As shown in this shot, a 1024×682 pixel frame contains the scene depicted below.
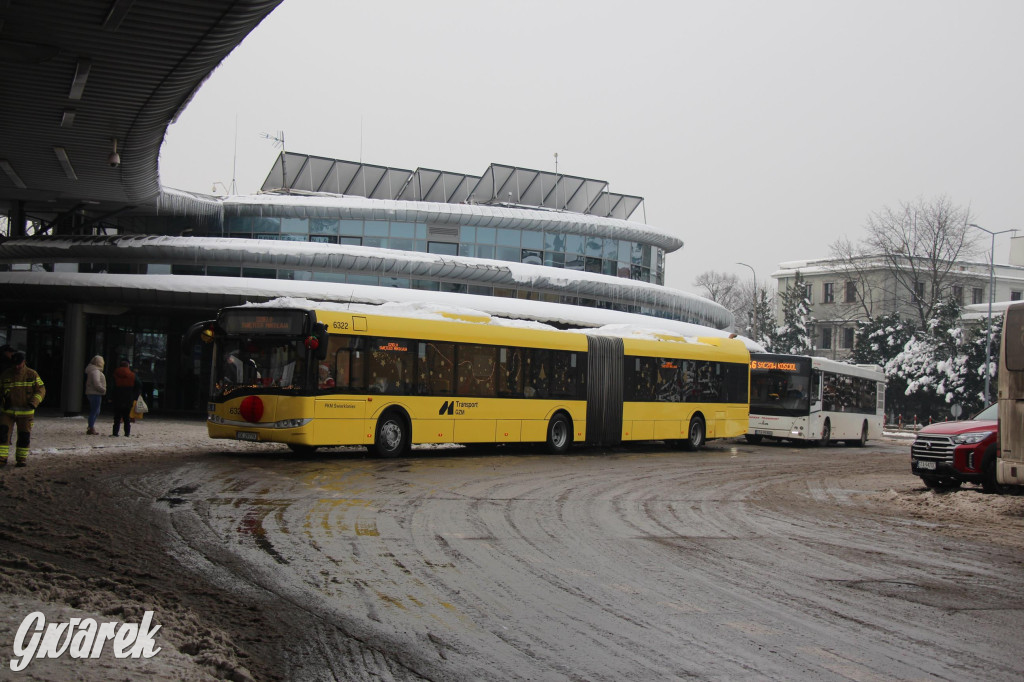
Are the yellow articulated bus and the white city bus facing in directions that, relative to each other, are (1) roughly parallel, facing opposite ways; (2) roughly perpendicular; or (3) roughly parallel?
roughly parallel

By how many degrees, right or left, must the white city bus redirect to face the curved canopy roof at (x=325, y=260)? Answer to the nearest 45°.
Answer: approximately 45° to its right

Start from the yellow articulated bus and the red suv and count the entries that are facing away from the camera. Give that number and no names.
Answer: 0

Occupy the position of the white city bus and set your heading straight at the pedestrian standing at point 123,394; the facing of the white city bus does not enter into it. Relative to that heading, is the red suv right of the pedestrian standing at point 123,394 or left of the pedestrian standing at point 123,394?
left

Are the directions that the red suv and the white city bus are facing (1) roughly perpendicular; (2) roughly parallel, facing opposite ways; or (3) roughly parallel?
roughly parallel

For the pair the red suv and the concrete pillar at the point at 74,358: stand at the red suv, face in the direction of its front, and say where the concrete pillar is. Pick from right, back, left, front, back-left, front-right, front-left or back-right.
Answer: front-right

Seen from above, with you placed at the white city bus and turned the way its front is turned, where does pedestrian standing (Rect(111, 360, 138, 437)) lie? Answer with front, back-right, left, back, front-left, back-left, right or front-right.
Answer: front

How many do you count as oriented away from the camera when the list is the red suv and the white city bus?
0

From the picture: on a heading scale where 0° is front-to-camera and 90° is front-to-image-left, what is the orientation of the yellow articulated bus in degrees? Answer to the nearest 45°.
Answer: approximately 45°

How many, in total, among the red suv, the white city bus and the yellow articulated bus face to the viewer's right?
0

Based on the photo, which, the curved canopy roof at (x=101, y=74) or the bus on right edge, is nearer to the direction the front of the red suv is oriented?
the curved canopy roof

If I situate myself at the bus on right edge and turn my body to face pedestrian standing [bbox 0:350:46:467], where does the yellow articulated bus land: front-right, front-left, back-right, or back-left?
front-right

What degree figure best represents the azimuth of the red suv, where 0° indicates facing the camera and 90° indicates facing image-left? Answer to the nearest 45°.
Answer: approximately 45°

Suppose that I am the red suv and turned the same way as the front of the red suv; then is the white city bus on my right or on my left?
on my right

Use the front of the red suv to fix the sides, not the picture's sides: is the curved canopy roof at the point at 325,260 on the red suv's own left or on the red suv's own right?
on the red suv's own right

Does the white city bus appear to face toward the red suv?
no

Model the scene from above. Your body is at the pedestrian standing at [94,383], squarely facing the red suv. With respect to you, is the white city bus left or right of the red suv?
left

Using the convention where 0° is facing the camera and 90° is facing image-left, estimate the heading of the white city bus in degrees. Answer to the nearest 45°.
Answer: approximately 45°
